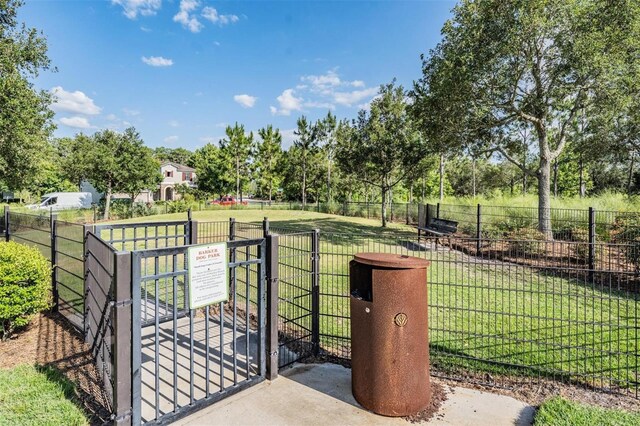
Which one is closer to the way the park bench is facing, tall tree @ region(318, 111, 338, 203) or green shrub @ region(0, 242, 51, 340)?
the green shrub

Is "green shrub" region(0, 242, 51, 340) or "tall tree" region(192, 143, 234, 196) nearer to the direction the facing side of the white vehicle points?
the green shrub

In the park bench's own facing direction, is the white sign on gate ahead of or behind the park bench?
ahead

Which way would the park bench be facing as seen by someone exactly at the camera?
facing the viewer and to the left of the viewer

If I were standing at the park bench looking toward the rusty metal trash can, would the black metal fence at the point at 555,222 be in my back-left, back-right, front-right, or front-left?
back-left

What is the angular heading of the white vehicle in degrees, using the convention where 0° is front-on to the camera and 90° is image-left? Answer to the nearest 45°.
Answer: approximately 90°

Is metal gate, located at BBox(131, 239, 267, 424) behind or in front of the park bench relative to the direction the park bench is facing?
in front

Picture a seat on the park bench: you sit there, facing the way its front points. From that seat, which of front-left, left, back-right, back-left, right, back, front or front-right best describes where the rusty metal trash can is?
front-left

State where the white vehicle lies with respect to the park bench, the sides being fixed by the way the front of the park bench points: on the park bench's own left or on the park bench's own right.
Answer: on the park bench's own right

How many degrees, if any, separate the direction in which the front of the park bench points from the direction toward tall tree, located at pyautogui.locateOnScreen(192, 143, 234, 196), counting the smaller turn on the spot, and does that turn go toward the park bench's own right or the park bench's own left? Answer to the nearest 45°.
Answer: approximately 90° to the park bench's own right

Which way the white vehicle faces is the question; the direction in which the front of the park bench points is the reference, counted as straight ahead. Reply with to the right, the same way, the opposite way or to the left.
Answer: the same way

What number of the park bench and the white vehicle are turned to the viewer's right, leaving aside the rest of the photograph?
0
